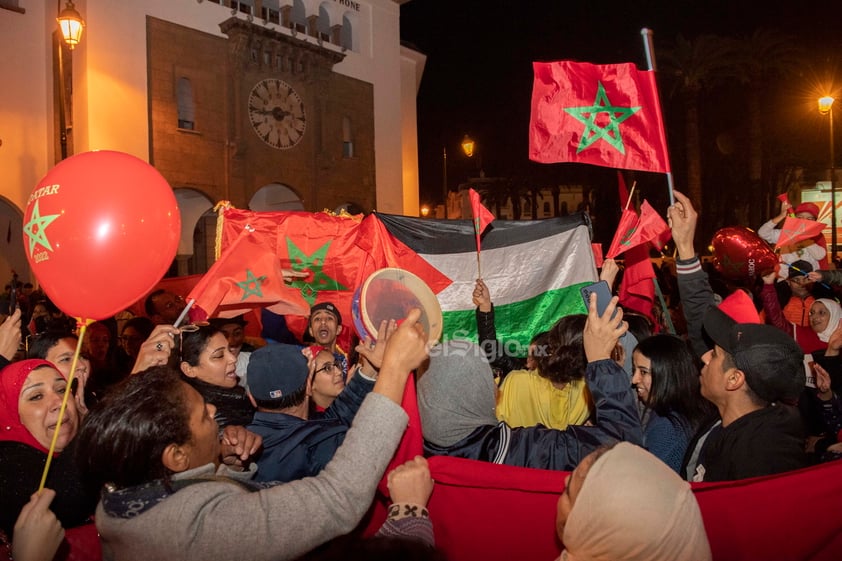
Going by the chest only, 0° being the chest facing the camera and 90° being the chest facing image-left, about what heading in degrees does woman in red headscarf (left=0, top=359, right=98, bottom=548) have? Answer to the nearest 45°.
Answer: approximately 315°

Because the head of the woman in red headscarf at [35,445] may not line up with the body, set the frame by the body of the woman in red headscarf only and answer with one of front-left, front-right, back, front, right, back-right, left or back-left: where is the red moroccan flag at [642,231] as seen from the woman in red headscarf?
front-left

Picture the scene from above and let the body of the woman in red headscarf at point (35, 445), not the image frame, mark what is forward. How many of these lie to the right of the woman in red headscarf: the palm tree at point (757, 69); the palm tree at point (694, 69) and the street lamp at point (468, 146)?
0

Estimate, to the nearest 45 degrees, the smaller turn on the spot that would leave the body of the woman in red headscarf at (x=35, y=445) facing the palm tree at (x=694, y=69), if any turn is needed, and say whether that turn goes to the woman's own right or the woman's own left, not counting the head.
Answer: approximately 90° to the woman's own left

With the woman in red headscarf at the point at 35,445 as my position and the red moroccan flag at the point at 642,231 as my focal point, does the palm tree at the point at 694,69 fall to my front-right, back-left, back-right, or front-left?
front-left

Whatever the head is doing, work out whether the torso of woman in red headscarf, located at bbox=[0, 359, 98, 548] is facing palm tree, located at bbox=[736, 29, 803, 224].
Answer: no

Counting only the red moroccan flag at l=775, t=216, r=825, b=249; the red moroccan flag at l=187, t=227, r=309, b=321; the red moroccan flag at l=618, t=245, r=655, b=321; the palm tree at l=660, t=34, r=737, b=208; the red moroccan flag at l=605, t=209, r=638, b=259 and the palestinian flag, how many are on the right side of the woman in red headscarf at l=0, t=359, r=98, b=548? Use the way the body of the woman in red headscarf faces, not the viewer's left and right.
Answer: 0

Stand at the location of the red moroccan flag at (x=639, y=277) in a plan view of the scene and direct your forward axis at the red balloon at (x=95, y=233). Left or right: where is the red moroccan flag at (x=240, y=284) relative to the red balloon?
right

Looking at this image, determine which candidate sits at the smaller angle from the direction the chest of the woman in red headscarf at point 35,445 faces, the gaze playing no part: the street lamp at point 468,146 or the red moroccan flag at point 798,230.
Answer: the red moroccan flag

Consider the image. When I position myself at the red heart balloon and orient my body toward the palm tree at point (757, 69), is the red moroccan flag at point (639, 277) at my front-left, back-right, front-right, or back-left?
back-left

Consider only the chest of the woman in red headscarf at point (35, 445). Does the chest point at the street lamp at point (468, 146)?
no

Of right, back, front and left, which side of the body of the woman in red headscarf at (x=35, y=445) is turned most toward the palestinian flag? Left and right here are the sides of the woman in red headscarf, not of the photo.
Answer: left

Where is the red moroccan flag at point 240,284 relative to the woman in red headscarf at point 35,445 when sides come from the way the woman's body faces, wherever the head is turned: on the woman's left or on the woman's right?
on the woman's left

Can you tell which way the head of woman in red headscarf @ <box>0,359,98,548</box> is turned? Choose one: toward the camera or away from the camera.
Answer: toward the camera
